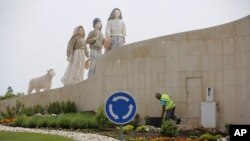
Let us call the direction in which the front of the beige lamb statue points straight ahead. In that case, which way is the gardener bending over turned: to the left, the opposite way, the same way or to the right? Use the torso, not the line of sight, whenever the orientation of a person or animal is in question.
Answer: the opposite way

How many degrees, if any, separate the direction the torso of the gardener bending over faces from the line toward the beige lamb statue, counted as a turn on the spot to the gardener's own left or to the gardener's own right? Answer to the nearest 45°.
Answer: approximately 45° to the gardener's own right

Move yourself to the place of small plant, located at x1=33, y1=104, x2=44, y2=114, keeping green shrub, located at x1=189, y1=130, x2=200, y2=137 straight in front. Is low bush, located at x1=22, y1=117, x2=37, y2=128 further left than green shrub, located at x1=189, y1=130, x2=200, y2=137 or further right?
right

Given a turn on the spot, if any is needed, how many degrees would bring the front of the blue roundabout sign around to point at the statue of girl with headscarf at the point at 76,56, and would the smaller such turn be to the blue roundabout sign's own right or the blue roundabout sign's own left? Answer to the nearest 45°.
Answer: approximately 180°

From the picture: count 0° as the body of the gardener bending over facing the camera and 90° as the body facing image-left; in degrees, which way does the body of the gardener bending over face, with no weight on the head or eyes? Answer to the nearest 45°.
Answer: approximately 90°

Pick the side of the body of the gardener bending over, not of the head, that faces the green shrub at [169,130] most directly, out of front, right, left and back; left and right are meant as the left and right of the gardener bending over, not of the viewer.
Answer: left
